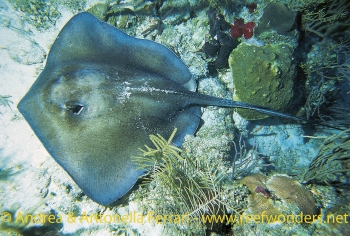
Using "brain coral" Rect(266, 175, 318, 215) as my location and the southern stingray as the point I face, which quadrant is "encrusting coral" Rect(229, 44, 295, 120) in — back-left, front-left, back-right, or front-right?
front-right

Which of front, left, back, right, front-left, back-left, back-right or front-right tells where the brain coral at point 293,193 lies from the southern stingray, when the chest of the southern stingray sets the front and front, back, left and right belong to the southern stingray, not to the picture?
back

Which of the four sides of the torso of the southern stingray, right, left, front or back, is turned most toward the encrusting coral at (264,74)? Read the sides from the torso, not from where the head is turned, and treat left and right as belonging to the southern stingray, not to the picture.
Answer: back

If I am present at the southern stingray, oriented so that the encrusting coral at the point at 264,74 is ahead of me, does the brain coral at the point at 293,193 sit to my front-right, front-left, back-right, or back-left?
front-right

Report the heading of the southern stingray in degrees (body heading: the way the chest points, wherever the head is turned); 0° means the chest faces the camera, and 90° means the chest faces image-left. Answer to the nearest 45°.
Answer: approximately 90°
